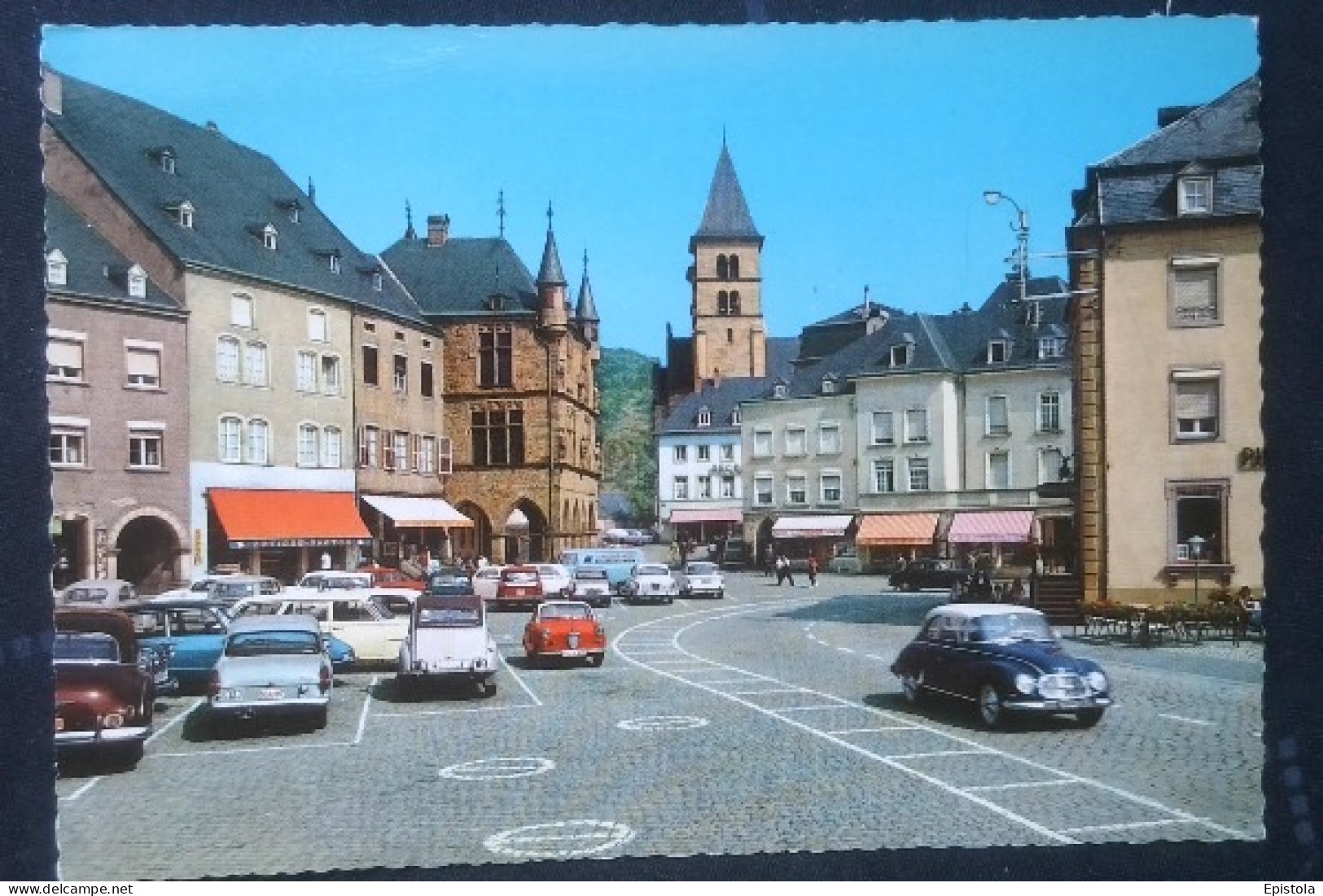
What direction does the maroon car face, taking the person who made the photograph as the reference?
facing away from the viewer

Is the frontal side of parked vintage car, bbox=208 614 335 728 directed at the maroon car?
no

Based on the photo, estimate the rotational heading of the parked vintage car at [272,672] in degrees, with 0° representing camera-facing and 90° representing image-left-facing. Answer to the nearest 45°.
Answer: approximately 180°

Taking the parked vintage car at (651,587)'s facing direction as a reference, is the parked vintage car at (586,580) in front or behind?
behind

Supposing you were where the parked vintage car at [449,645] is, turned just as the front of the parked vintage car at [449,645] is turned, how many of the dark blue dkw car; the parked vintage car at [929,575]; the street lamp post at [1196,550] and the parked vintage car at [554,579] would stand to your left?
0

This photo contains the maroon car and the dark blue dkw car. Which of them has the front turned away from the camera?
the maroon car

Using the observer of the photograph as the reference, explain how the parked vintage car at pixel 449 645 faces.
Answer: facing away from the viewer

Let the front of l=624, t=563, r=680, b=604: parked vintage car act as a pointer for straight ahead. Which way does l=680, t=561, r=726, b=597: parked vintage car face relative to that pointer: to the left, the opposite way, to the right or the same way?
the same way
